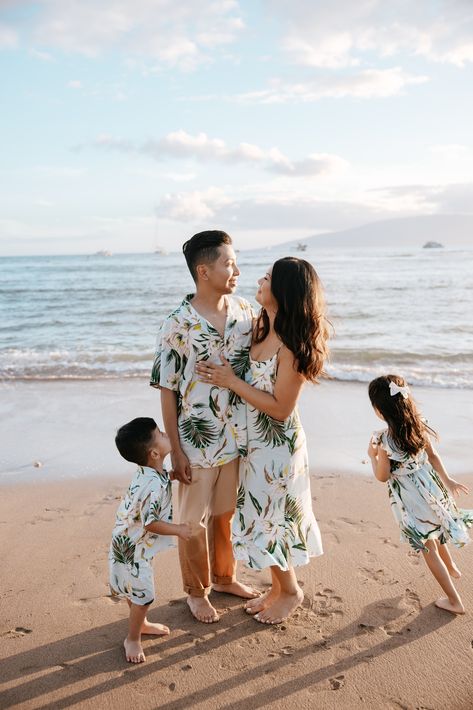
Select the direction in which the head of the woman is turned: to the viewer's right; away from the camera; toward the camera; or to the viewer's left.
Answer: to the viewer's left

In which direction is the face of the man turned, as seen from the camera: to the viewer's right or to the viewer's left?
to the viewer's right

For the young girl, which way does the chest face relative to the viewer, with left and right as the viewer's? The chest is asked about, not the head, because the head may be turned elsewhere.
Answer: facing away from the viewer and to the left of the viewer

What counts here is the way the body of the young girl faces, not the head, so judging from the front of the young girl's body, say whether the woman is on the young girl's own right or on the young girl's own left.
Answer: on the young girl's own left

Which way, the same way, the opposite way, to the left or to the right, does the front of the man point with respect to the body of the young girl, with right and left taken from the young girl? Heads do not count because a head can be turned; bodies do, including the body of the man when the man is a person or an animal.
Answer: the opposite way

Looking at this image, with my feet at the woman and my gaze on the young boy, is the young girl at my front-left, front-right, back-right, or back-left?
back-left

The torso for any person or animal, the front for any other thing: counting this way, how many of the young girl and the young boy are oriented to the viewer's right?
1

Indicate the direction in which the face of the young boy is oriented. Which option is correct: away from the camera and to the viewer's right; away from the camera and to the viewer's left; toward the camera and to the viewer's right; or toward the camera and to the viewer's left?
away from the camera and to the viewer's right

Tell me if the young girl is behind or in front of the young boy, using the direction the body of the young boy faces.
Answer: in front

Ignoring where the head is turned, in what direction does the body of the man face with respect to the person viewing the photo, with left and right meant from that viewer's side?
facing the viewer and to the right of the viewer

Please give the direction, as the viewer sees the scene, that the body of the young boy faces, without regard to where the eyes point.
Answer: to the viewer's right

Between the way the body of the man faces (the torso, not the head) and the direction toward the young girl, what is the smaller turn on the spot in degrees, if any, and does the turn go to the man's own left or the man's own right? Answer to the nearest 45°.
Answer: approximately 45° to the man's own left
